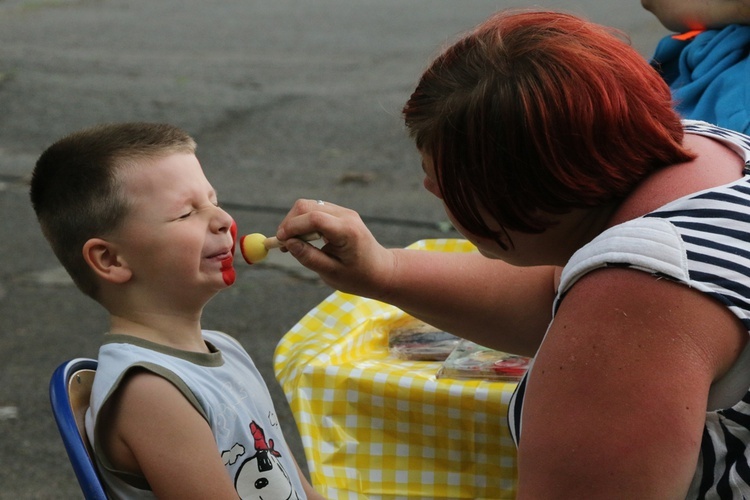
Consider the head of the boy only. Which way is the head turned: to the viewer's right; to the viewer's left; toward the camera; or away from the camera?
to the viewer's right

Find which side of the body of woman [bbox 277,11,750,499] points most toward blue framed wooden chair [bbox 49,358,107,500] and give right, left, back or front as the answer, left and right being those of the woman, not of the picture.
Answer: front

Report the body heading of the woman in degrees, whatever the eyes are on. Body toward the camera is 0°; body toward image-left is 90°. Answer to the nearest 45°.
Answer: approximately 90°

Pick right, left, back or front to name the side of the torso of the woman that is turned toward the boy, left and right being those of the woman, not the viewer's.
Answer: front

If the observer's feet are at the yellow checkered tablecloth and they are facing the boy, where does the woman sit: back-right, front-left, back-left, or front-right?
back-left

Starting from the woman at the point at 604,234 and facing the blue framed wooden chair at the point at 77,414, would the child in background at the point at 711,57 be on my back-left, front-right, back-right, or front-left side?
back-right

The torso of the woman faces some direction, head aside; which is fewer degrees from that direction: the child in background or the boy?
the boy

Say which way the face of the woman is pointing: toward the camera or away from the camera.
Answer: away from the camera

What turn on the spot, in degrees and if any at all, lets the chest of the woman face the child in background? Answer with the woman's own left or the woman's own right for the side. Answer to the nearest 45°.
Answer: approximately 90° to the woman's own right

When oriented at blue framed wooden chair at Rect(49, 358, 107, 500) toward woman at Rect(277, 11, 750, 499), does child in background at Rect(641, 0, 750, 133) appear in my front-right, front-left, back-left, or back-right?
front-left
